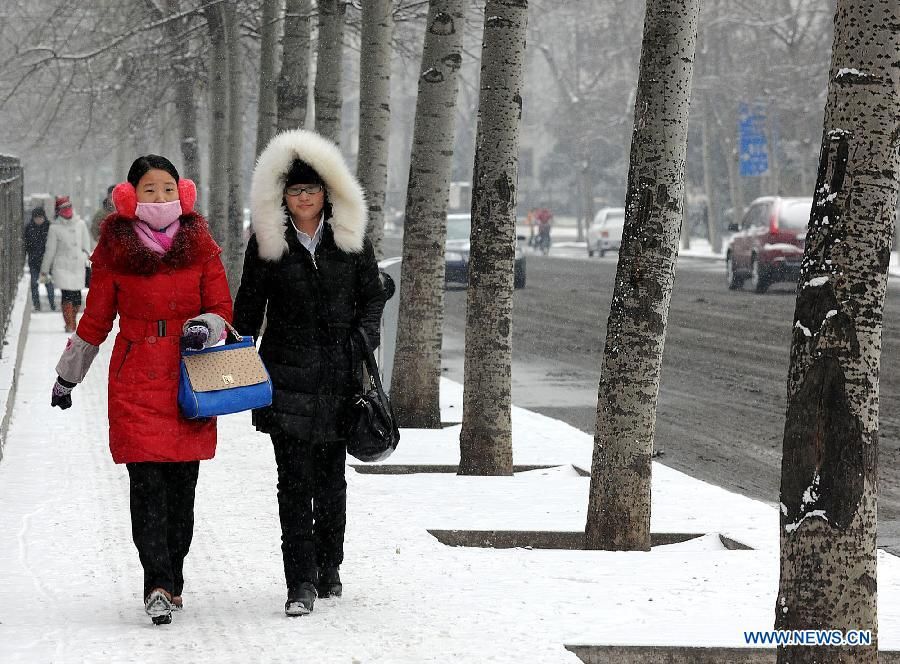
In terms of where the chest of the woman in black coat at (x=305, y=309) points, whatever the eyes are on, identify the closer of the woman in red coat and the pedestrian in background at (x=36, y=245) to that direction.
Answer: the woman in red coat

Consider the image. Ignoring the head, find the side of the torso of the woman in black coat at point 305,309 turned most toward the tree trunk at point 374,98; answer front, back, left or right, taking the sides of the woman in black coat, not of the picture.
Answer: back

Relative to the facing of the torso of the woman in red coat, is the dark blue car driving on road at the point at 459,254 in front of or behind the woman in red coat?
behind

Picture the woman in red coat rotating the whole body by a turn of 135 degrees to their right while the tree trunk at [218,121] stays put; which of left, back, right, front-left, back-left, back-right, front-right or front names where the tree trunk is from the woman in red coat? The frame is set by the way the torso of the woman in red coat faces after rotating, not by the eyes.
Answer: front-right

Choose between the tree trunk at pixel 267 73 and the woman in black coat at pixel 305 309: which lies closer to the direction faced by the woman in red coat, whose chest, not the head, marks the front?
the woman in black coat
